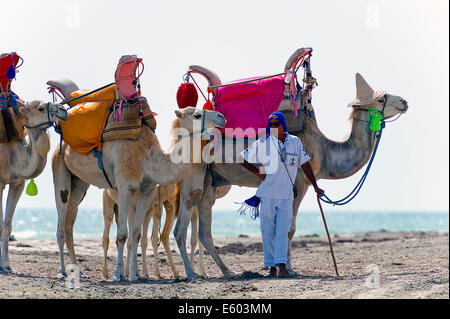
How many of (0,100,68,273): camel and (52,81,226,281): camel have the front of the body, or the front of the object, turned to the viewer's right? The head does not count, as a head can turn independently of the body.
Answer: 2

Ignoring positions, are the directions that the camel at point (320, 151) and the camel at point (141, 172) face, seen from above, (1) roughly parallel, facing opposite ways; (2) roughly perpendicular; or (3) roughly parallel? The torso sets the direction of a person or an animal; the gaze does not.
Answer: roughly parallel

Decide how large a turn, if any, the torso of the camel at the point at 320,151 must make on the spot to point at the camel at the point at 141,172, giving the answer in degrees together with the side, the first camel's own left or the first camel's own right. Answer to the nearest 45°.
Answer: approximately 135° to the first camel's own right

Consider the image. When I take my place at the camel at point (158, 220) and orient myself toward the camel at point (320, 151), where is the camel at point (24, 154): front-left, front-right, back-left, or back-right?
back-right

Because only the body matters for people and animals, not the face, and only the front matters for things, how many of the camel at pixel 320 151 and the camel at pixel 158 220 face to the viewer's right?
2

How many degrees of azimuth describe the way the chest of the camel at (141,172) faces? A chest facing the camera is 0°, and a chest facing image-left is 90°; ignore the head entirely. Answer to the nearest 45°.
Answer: approximately 270°

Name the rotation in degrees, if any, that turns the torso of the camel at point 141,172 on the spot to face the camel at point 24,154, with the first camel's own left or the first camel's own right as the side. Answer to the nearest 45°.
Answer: approximately 135° to the first camel's own left

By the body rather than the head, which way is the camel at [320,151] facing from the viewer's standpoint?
to the viewer's right

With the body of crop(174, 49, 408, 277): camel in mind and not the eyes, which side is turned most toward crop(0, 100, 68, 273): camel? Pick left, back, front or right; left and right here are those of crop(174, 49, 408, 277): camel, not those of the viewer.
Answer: back

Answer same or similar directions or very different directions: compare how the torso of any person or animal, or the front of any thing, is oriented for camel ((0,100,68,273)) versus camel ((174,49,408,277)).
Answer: same or similar directions

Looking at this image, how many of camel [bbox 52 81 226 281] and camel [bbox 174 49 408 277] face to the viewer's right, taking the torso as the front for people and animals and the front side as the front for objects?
2

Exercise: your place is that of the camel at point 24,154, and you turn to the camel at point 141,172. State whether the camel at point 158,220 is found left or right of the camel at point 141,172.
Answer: left

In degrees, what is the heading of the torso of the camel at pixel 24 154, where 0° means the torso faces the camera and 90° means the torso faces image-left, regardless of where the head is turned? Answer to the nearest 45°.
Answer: approximately 270°
